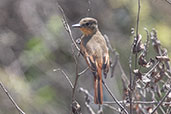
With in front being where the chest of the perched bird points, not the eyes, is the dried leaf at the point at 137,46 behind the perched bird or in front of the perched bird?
behind

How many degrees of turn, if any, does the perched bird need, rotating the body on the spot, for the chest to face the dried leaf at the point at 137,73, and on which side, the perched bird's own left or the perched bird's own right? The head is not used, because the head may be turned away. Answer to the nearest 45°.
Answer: approximately 90° to the perched bird's own right
